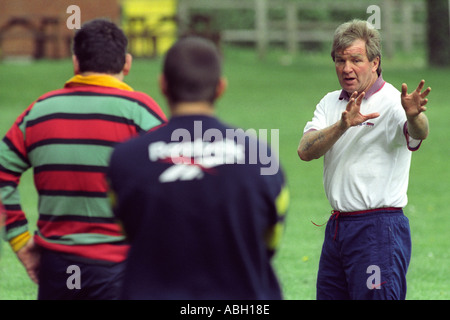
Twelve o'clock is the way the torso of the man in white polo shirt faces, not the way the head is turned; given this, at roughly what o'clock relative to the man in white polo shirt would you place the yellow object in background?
The yellow object in background is roughly at 4 o'clock from the man in white polo shirt.

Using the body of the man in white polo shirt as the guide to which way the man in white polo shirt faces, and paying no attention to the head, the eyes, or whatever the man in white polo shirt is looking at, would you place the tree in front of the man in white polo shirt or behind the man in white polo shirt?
behind

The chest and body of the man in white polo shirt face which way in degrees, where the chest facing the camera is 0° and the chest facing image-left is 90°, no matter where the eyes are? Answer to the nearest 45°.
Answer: approximately 45°

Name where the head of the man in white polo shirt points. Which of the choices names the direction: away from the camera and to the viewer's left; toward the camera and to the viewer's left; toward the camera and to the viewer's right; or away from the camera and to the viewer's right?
toward the camera and to the viewer's left

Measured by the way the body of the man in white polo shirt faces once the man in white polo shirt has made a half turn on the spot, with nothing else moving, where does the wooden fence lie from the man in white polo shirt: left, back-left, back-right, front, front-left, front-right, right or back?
front-left
